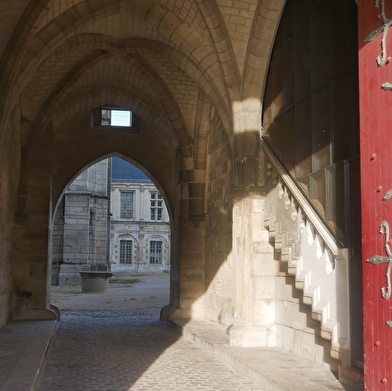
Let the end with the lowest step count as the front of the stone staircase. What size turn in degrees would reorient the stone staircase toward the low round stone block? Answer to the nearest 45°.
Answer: approximately 180°

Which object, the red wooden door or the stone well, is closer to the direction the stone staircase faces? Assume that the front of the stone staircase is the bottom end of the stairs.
the red wooden door

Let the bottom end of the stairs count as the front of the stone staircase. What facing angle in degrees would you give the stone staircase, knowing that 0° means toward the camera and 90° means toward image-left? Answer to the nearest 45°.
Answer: approximately 315°
